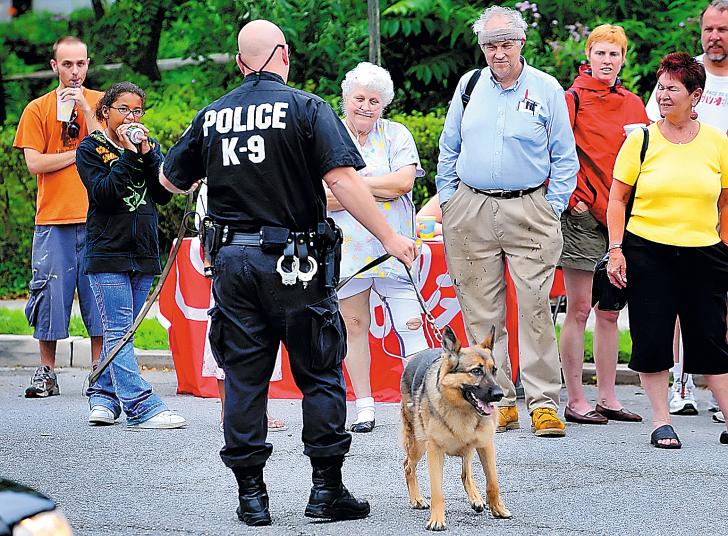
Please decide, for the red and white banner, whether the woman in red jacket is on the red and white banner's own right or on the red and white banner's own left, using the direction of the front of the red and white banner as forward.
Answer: on the red and white banner's own left

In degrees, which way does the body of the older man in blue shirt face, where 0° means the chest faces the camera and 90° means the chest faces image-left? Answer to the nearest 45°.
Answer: approximately 0°

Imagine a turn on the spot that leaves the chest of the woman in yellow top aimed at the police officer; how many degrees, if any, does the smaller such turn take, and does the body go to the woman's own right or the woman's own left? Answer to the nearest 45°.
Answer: approximately 45° to the woman's own right

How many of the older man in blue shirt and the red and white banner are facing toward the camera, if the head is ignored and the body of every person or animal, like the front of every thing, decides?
2

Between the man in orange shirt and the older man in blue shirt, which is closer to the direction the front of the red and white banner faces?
the older man in blue shirt

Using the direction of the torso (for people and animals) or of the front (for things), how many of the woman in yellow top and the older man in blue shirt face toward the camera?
2
